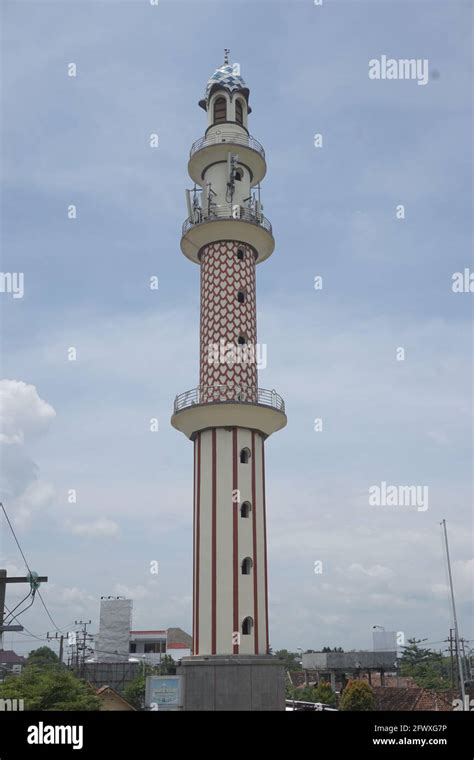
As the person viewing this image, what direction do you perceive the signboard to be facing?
facing the viewer

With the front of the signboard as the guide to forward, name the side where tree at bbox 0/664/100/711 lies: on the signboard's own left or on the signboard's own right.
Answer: on the signboard's own right
